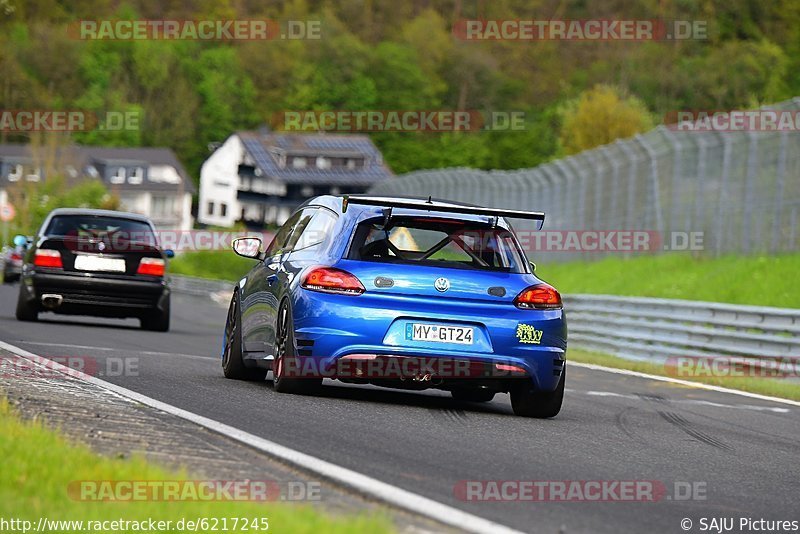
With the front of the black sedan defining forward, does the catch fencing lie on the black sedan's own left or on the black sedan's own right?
on the black sedan's own right

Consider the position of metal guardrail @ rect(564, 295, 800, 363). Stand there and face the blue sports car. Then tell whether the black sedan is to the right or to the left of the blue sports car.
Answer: right

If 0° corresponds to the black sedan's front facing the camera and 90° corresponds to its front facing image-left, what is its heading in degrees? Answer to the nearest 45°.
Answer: approximately 180°

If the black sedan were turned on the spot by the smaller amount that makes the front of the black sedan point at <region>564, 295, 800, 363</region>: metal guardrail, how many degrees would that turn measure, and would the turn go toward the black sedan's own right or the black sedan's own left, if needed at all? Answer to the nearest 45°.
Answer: approximately 90° to the black sedan's own right

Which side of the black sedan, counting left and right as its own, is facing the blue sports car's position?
back

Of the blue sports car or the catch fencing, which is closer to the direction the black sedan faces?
the catch fencing
